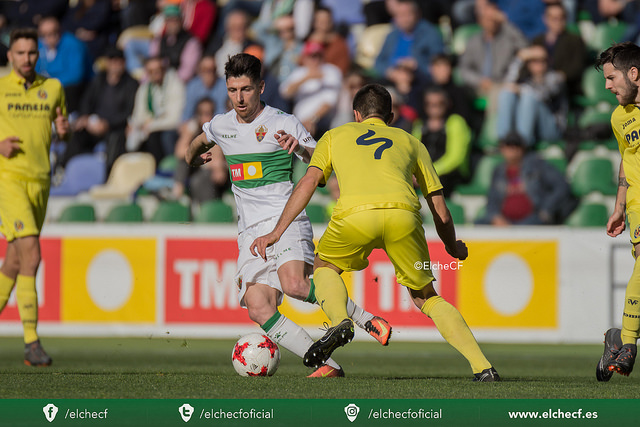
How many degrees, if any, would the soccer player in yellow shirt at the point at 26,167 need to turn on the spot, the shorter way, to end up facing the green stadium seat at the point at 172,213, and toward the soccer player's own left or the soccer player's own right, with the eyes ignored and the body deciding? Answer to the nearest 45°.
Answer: approximately 135° to the soccer player's own left

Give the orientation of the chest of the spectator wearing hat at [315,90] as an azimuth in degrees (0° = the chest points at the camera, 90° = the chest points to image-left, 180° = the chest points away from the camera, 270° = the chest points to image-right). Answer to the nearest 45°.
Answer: approximately 0°

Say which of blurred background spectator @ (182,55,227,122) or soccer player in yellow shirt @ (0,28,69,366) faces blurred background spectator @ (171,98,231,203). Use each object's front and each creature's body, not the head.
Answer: blurred background spectator @ (182,55,227,122)

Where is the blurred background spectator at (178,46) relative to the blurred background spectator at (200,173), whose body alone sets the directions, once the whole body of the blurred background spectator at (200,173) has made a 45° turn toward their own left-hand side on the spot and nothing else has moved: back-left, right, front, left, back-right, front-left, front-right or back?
back-left

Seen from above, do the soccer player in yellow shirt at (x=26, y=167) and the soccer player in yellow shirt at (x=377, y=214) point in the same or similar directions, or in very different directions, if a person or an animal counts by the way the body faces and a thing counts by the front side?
very different directions

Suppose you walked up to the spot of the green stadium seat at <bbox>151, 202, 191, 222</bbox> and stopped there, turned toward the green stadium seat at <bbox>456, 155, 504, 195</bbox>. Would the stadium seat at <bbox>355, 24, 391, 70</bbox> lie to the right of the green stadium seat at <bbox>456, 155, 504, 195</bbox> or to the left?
left

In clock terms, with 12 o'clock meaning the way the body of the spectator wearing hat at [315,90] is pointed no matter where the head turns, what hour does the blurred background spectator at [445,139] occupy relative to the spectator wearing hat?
The blurred background spectator is roughly at 10 o'clock from the spectator wearing hat.

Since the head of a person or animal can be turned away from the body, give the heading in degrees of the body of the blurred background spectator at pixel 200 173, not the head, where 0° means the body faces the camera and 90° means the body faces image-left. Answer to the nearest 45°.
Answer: approximately 0°

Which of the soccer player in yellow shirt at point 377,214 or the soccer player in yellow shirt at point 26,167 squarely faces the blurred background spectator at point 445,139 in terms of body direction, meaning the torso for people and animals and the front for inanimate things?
the soccer player in yellow shirt at point 377,214

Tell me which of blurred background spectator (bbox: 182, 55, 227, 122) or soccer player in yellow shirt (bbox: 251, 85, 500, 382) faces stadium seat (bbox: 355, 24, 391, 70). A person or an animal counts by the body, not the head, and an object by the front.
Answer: the soccer player in yellow shirt

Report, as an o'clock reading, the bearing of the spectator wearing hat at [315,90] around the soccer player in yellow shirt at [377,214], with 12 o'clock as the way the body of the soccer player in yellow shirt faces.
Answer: The spectator wearing hat is roughly at 12 o'clock from the soccer player in yellow shirt.

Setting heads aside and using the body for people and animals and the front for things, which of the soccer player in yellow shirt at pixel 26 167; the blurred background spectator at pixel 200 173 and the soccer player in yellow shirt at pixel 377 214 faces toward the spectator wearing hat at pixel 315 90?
the soccer player in yellow shirt at pixel 377 214

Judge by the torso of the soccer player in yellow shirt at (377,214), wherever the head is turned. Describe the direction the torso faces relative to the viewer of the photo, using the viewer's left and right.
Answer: facing away from the viewer
